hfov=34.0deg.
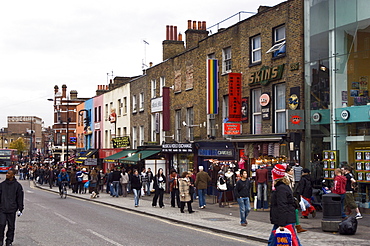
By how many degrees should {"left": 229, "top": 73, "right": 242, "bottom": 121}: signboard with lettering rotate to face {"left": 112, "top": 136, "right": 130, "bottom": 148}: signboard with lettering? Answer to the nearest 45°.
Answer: approximately 135° to its right

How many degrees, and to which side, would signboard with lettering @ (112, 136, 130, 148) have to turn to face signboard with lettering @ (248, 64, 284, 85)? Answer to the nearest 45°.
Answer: approximately 45° to its left

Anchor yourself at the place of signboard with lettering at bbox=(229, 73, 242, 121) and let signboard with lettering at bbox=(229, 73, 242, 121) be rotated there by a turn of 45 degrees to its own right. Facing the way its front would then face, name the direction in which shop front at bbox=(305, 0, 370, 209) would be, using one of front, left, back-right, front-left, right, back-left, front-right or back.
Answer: left

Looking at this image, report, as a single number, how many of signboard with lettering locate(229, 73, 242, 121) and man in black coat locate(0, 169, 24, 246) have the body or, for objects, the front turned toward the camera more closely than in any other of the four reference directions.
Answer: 2

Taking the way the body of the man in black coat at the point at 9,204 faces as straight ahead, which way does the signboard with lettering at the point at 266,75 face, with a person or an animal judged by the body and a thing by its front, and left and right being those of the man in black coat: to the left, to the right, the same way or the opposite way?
to the right

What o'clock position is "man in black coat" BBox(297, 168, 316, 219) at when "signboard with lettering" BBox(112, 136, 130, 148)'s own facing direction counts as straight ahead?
The man in black coat is roughly at 10 o'clock from the signboard with lettering.

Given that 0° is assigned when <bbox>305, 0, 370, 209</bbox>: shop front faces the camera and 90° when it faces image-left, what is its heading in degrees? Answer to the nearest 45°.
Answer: approximately 45°

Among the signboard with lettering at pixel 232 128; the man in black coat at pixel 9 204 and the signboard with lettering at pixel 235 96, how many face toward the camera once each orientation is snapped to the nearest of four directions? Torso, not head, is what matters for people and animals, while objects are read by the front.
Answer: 3

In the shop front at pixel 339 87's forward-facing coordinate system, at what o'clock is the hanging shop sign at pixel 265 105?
The hanging shop sign is roughly at 3 o'clock from the shop front.
